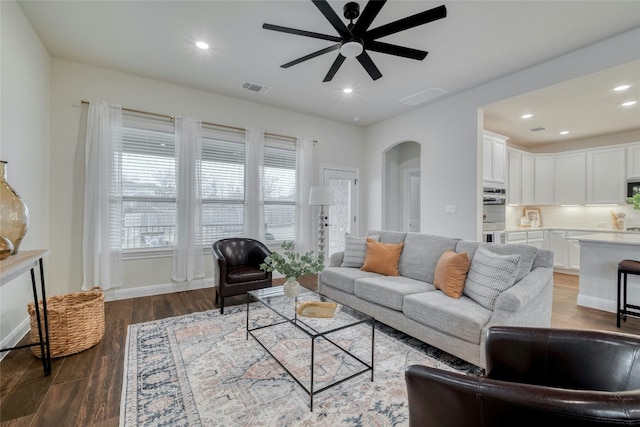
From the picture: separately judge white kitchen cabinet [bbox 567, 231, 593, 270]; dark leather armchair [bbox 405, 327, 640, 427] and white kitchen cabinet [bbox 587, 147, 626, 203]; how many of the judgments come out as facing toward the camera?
2

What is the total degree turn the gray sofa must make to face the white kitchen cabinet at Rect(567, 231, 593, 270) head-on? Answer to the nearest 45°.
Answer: approximately 180°

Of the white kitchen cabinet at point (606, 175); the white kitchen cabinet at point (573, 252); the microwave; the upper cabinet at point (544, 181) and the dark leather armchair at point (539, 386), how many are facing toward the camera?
4

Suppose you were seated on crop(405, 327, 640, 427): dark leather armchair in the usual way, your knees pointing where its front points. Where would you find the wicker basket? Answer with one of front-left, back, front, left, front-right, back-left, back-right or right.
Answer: front-left

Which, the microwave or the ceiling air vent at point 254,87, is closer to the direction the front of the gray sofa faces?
the ceiling air vent

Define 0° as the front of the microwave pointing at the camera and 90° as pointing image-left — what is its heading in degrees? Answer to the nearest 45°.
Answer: approximately 0°

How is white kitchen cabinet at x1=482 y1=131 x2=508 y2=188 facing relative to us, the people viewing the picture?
facing the viewer and to the right of the viewer

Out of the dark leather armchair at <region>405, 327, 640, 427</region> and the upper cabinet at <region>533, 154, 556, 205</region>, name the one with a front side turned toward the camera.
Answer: the upper cabinet

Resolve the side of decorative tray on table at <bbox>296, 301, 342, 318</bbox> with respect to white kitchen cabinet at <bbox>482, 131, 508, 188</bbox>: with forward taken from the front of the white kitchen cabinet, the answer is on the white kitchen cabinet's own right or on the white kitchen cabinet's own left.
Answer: on the white kitchen cabinet's own right

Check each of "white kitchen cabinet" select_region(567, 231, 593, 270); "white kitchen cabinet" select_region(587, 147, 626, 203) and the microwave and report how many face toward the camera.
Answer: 3

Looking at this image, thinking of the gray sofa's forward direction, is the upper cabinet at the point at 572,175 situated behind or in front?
behind

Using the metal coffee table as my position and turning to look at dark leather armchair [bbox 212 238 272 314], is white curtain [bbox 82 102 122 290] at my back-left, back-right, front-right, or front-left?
front-left

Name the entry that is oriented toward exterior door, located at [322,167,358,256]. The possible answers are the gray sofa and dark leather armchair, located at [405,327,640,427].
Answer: the dark leather armchair

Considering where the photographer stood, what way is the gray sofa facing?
facing the viewer and to the left of the viewer

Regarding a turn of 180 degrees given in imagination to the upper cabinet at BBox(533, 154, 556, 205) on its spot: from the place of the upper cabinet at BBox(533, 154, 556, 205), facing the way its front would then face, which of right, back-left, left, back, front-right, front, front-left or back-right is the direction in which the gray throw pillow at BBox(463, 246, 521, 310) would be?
back

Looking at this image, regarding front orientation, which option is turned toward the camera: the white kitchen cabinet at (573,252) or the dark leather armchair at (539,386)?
the white kitchen cabinet

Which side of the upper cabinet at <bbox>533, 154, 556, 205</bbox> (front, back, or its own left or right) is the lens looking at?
front

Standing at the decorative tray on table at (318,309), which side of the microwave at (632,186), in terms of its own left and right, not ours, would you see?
front

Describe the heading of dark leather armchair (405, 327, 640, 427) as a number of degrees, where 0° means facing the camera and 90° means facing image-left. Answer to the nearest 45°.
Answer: approximately 135°

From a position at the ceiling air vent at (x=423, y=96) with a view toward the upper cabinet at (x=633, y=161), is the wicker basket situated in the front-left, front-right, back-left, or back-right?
back-right

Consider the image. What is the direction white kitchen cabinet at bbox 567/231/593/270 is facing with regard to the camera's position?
facing the viewer

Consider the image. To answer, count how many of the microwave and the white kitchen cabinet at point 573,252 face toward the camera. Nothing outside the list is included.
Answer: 2
